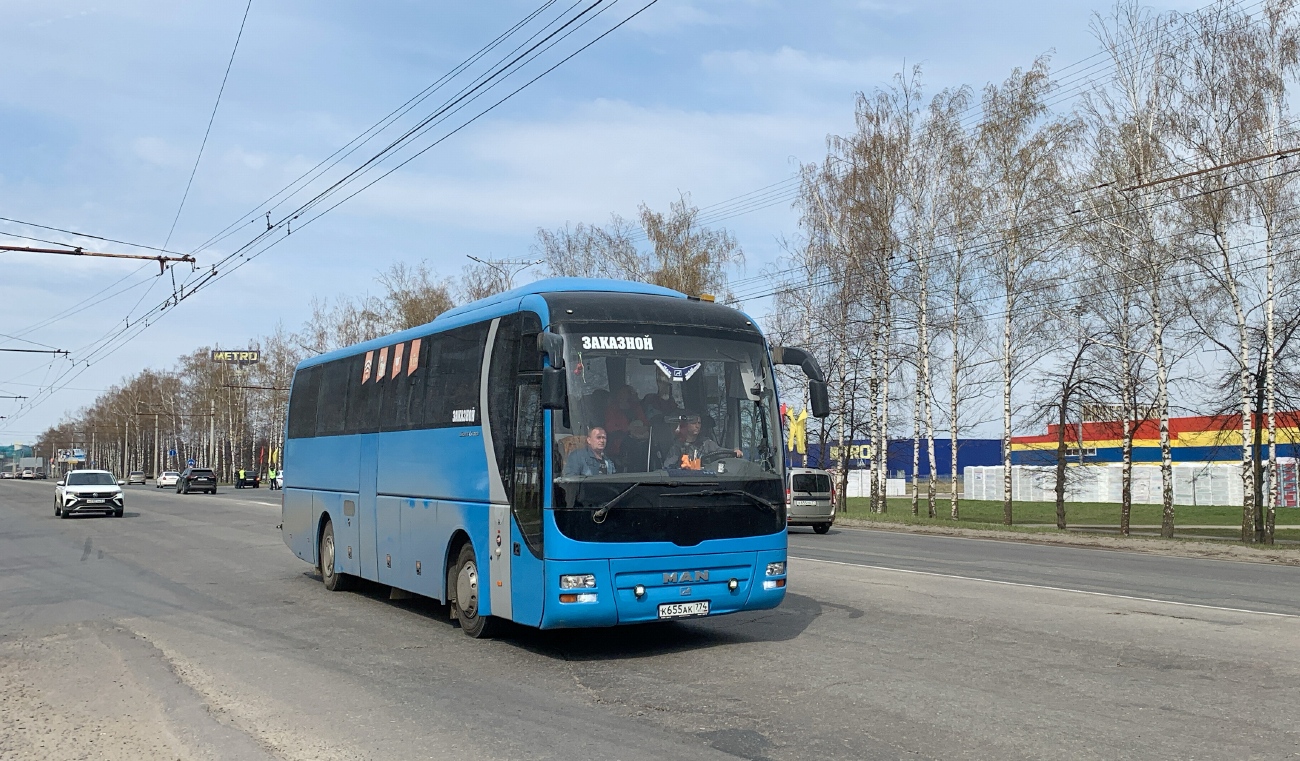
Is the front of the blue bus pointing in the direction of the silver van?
no

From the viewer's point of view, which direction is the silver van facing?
away from the camera

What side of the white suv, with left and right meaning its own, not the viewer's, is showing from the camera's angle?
front

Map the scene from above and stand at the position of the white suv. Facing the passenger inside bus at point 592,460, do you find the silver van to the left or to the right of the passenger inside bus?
left

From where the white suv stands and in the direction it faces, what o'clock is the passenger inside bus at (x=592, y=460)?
The passenger inside bus is roughly at 12 o'clock from the white suv.

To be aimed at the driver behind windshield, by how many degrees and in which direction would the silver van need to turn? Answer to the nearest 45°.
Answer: approximately 180°

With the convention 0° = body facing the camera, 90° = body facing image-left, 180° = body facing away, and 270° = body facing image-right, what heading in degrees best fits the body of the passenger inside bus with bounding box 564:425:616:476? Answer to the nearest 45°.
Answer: approximately 315°

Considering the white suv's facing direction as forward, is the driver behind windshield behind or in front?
in front

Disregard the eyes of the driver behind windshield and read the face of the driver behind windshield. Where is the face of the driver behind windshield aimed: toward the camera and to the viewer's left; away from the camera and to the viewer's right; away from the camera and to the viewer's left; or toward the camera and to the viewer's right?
toward the camera and to the viewer's right

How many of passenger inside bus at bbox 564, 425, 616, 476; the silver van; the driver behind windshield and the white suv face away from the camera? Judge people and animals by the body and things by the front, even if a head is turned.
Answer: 1

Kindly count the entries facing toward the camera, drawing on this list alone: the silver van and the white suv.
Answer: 1

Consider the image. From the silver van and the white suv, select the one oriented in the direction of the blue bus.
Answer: the white suv

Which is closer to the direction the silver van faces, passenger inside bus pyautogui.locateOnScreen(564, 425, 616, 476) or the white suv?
the white suv

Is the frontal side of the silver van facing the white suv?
no

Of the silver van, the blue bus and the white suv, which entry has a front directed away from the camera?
the silver van
